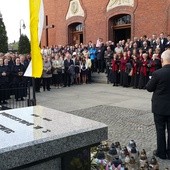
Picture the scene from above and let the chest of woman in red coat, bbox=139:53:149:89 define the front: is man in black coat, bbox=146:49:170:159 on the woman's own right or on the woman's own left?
on the woman's own left

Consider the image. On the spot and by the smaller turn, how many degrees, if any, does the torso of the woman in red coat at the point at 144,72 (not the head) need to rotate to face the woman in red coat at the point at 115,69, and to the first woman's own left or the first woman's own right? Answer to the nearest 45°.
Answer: approximately 90° to the first woman's own right

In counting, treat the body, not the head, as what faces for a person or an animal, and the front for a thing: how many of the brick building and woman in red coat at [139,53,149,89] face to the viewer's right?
0

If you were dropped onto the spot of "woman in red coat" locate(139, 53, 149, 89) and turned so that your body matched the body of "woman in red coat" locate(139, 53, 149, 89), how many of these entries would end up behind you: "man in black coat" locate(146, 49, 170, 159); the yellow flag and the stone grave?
0

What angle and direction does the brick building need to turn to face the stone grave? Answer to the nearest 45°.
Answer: approximately 45° to its left

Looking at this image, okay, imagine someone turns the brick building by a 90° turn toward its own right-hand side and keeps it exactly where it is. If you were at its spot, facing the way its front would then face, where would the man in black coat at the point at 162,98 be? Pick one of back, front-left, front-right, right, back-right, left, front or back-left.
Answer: back-left

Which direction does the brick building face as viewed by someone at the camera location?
facing the viewer and to the left of the viewer

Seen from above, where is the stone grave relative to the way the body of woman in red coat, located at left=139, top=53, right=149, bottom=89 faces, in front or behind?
in front

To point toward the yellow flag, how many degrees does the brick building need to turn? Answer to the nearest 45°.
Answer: approximately 45° to its left

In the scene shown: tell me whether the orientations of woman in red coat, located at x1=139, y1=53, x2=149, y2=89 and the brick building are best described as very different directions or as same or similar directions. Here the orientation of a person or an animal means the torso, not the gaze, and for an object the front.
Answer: same or similar directions

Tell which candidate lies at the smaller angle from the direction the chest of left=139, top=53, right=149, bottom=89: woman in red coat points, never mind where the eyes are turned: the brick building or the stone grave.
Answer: the stone grave

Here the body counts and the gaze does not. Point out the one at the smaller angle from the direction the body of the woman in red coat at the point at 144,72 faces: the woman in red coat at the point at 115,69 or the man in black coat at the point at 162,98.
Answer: the man in black coat

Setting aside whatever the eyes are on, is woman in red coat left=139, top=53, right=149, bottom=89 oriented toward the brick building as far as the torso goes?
no
